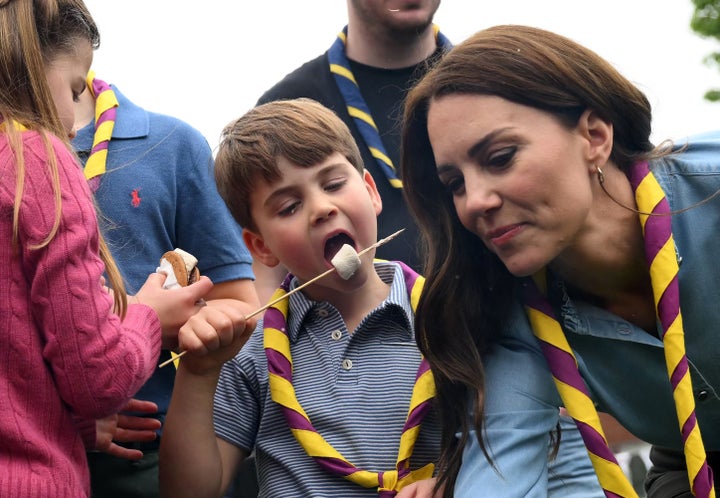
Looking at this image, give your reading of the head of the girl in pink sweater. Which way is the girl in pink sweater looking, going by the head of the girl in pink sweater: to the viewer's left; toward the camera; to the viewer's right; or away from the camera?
to the viewer's right

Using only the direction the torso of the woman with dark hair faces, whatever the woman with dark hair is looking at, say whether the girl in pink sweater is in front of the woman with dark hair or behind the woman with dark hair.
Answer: in front

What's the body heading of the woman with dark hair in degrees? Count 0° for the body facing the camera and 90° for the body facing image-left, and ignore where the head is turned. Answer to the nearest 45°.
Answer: approximately 45°

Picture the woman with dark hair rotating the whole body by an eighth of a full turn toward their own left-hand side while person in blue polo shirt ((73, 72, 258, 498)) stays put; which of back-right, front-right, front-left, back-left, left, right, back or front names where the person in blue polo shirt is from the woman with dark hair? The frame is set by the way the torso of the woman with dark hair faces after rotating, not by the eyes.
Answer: right

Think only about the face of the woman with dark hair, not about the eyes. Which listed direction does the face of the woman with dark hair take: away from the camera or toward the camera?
toward the camera
